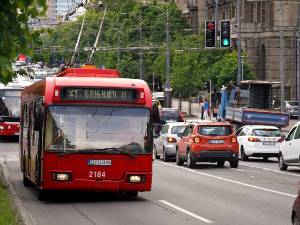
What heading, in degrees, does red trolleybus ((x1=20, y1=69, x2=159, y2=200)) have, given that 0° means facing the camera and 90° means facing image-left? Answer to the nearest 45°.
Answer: approximately 0°

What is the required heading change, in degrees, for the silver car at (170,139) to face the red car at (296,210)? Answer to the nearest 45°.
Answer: approximately 135° to its left

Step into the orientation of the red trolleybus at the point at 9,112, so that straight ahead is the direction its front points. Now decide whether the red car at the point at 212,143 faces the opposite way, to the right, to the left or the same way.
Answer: the opposite way

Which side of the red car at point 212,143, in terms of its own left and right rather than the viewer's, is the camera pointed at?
back

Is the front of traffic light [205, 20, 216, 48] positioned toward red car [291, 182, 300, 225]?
yes

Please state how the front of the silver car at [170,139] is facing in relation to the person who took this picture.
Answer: facing away from the viewer and to the left of the viewer
